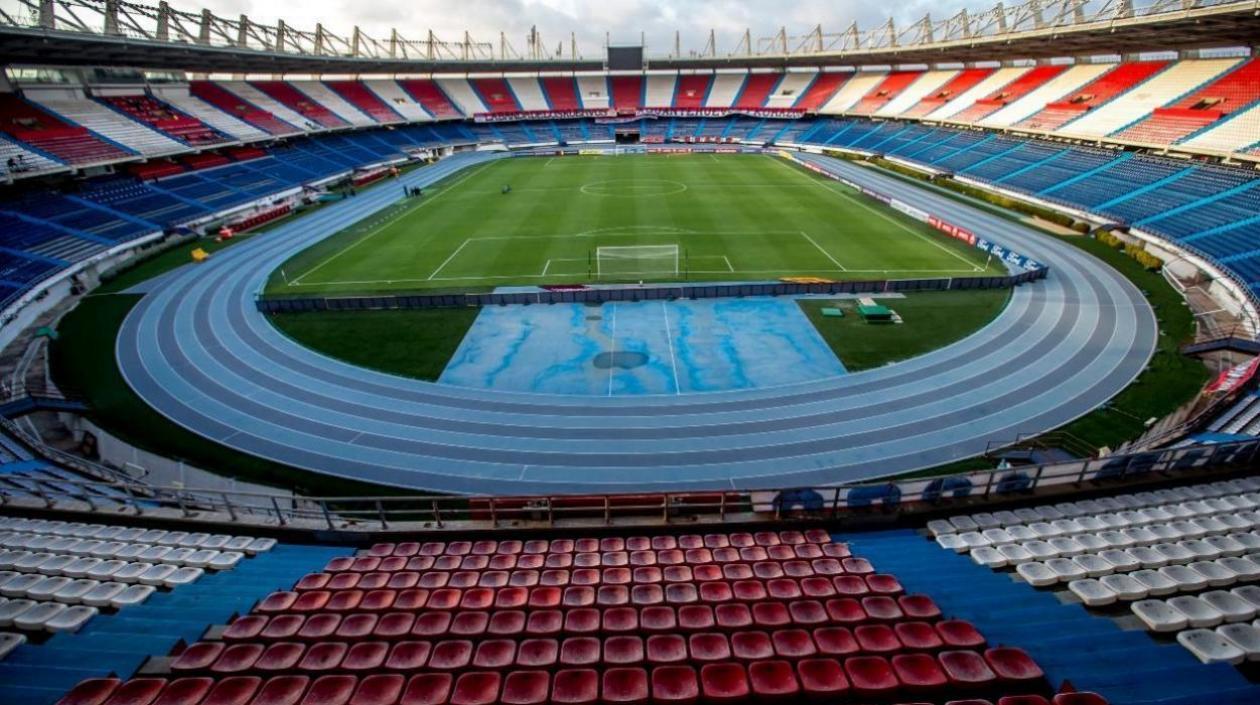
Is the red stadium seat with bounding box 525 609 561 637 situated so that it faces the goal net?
yes

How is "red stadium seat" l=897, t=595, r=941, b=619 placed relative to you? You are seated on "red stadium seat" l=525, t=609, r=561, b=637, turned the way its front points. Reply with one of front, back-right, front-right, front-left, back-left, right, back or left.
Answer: right

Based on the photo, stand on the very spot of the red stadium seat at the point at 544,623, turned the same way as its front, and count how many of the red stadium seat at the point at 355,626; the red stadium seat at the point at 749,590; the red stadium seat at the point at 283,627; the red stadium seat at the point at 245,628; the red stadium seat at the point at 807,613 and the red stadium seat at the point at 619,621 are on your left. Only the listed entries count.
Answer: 3

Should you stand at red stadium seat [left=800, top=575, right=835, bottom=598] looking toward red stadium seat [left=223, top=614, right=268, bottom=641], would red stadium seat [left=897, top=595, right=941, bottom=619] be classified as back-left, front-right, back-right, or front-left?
back-left

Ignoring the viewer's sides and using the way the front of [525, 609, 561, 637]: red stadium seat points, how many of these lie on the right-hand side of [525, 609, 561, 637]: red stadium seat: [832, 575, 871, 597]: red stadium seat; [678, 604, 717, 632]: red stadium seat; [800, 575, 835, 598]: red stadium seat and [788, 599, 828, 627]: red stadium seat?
4

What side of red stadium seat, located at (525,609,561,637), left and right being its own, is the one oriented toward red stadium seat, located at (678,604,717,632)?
right

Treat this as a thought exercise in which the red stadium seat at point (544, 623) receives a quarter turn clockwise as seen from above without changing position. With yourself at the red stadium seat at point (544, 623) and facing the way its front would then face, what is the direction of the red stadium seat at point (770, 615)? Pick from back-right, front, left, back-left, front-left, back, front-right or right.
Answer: front

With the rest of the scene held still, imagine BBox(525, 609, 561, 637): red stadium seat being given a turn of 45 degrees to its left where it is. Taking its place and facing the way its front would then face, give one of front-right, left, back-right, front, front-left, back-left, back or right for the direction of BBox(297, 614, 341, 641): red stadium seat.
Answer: front-left

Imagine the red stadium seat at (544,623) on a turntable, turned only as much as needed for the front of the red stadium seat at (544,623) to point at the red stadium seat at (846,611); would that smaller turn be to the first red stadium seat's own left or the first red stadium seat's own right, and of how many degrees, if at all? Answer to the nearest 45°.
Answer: approximately 90° to the first red stadium seat's own right

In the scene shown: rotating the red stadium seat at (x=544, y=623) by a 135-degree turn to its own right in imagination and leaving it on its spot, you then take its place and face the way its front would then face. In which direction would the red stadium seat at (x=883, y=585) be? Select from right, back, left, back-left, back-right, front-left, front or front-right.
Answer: front-left

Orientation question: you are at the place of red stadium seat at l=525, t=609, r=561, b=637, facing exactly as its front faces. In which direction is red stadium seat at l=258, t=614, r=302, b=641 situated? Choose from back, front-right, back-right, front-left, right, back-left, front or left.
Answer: left

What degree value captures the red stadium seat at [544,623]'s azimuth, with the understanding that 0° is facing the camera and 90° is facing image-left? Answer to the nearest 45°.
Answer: approximately 180°

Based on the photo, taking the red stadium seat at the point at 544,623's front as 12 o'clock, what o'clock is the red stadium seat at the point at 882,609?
the red stadium seat at the point at 882,609 is roughly at 3 o'clock from the red stadium seat at the point at 544,623.

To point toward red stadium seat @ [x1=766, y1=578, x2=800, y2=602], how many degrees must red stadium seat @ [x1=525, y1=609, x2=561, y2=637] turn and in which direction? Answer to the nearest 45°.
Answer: approximately 90° to its right
